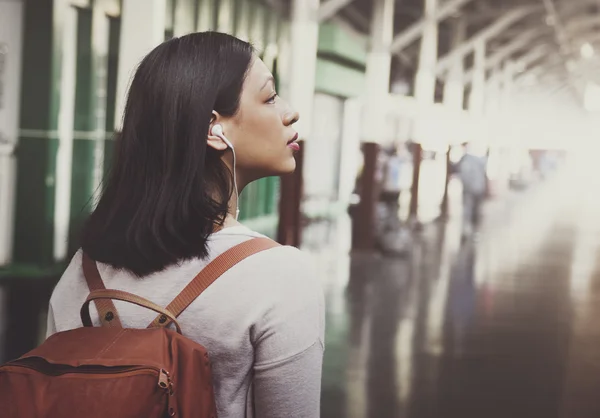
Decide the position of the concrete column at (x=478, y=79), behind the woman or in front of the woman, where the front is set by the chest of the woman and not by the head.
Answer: in front

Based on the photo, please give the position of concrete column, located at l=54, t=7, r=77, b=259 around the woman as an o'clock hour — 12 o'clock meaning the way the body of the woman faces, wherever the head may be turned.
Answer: The concrete column is roughly at 10 o'clock from the woman.

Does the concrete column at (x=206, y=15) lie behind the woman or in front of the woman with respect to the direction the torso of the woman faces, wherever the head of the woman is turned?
in front

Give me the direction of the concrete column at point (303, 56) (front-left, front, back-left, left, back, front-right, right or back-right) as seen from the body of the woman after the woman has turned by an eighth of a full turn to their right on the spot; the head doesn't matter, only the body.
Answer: left

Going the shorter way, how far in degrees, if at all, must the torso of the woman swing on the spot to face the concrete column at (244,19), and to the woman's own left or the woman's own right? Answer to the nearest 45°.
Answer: approximately 45° to the woman's own left

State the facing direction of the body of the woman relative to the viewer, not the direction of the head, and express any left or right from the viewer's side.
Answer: facing away from the viewer and to the right of the viewer

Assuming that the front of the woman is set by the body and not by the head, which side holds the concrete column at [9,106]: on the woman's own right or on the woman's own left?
on the woman's own left

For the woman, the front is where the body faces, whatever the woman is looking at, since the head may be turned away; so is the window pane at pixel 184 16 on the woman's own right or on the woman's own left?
on the woman's own left

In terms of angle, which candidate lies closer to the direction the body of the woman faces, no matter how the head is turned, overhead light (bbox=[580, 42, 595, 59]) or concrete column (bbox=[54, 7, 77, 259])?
the overhead light

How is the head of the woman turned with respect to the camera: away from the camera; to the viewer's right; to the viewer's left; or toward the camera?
to the viewer's right
